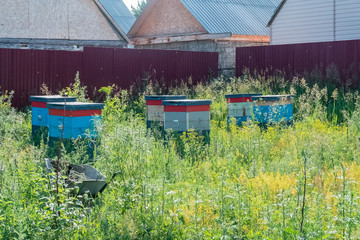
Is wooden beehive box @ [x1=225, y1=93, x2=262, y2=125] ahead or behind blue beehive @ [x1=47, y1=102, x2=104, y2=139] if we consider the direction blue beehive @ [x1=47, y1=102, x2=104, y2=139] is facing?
behind

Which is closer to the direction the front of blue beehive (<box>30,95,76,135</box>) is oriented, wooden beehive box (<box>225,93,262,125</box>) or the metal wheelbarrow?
the metal wheelbarrow

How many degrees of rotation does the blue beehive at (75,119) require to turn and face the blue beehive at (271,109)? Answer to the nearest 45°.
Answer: approximately 135° to its left

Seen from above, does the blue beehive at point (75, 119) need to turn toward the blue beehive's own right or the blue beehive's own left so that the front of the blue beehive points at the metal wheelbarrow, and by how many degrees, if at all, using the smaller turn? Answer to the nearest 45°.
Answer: approximately 45° to the blue beehive's own left

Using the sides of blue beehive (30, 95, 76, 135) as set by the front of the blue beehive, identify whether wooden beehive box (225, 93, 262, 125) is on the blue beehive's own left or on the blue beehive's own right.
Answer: on the blue beehive's own left

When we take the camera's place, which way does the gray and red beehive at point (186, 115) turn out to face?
facing the viewer and to the left of the viewer

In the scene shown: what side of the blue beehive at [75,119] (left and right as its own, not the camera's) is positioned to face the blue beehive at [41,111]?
right

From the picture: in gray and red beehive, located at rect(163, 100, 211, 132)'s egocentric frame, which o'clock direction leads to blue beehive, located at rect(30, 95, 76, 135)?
blue beehive, located at rect(30, 95, 76, 135) is roughly at 2 o'clock from gray and red beehive, located at rect(163, 100, 211, 132).

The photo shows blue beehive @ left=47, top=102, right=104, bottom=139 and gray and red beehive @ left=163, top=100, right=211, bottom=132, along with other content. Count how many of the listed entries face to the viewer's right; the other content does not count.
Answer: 0

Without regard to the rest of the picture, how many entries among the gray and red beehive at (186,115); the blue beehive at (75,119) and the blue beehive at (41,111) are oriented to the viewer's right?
0

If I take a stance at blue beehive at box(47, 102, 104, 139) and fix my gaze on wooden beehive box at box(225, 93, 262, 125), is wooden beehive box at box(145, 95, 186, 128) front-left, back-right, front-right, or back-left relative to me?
front-left

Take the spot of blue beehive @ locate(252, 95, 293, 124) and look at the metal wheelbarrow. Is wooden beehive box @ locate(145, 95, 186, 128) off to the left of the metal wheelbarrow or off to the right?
right

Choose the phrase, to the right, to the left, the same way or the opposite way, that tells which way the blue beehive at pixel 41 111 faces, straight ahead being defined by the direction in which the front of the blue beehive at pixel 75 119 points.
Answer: the same way

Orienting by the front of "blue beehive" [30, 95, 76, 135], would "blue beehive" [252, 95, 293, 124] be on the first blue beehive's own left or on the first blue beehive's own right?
on the first blue beehive's own left

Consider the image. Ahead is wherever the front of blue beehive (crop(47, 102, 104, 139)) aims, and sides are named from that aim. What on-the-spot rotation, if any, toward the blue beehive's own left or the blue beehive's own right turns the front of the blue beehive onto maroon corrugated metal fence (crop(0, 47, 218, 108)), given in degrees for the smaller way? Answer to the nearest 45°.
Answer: approximately 135° to the blue beehive's own right

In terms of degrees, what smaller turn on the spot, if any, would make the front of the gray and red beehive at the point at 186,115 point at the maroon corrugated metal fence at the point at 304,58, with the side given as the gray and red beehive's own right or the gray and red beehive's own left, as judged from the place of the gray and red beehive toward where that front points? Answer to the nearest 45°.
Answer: approximately 180°

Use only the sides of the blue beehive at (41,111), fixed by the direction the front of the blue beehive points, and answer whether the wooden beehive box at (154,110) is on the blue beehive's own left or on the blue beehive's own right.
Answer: on the blue beehive's own left

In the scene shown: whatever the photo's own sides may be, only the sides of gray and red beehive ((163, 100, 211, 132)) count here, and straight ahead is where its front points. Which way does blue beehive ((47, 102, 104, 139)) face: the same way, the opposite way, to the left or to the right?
the same way
